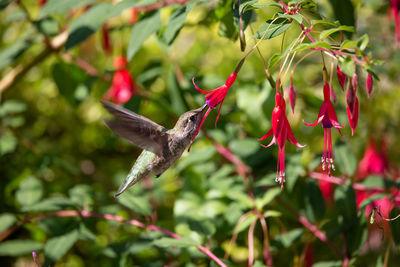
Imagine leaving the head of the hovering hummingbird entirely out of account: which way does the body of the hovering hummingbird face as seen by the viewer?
to the viewer's right
